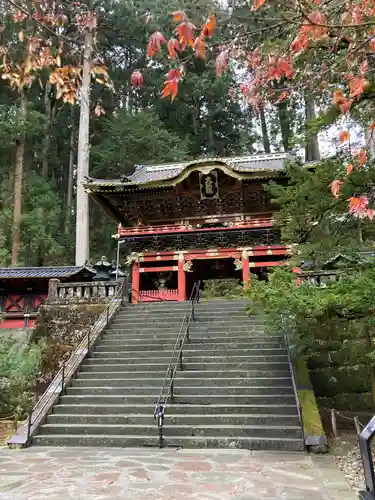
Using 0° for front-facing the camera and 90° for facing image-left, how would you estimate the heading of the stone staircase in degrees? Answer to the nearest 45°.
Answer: approximately 0°

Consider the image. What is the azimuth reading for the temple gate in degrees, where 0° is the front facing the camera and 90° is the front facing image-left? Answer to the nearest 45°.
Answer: approximately 0°

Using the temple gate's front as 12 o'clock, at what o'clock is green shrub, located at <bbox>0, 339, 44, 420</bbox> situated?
The green shrub is roughly at 1 o'clock from the temple gate.

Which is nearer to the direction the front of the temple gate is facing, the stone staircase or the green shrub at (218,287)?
the stone staircase

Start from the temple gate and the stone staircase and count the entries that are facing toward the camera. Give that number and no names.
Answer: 2

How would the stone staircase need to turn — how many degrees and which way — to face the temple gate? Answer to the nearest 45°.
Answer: approximately 180°

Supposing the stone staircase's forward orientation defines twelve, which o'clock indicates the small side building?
The small side building is roughly at 5 o'clock from the stone staircase.

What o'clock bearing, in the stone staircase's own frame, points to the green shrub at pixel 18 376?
The green shrub is roughly at 4 o'clock from the stone staircase.

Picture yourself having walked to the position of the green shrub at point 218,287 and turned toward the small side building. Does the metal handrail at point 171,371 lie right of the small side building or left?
left

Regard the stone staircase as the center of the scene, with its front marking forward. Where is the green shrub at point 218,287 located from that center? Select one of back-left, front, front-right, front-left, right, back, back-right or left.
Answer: back
